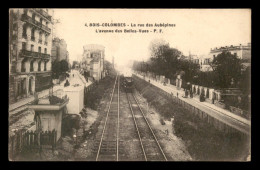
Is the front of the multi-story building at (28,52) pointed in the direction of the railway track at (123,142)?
yes

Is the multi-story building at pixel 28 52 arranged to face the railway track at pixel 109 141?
yes

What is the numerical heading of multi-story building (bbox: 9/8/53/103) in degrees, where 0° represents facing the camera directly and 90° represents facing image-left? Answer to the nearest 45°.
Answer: approximately 315°
